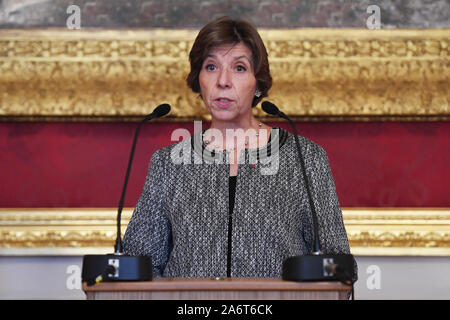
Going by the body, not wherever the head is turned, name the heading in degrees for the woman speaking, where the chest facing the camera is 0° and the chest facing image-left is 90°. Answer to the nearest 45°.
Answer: approximately 0°

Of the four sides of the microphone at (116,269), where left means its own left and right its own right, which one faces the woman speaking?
front

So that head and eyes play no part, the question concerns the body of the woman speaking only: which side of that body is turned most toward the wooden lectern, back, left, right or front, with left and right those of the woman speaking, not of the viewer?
front

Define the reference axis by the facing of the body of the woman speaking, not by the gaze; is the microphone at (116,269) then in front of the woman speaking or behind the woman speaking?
in front

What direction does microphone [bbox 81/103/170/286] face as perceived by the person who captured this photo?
facing away from the viewer and to the right of the viewer
